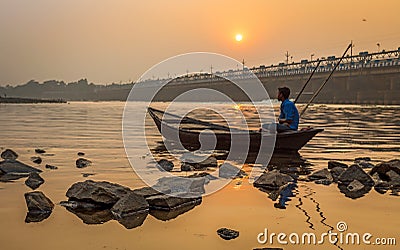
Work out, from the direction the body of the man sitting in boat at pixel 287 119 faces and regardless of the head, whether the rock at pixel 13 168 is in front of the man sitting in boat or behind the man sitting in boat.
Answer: in front

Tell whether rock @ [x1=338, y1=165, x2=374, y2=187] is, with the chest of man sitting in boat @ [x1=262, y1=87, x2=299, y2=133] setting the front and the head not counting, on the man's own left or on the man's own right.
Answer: on the man's own left

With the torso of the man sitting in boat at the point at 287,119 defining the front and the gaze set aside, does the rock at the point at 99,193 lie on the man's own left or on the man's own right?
on the man's own left

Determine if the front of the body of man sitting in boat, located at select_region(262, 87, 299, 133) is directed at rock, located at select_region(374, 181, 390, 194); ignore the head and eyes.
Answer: no

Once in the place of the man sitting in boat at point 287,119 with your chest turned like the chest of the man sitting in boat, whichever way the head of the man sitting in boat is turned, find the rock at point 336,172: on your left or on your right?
on your left

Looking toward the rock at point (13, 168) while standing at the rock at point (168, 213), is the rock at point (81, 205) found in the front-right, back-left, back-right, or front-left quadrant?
front-left

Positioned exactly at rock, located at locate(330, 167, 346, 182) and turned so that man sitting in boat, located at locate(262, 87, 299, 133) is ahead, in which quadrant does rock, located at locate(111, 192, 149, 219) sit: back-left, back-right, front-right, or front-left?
back-left

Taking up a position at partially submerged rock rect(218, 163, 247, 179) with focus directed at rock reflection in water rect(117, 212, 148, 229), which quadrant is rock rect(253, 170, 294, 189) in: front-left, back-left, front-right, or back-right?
front-left

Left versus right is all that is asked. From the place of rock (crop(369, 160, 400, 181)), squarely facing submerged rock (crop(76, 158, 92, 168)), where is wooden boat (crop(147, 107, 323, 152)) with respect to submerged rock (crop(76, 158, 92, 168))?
right

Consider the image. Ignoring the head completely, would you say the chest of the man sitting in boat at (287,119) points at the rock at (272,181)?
no

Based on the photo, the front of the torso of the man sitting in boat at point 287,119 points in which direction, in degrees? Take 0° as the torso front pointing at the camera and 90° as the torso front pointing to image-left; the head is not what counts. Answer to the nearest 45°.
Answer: approximately 90°

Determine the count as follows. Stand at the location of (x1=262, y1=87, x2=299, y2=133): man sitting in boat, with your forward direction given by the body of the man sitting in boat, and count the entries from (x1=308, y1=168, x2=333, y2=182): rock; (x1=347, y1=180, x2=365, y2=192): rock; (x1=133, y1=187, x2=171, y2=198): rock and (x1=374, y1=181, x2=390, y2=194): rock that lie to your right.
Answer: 0

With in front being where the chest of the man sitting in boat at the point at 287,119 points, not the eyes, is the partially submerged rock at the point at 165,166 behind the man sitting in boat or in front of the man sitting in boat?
in front

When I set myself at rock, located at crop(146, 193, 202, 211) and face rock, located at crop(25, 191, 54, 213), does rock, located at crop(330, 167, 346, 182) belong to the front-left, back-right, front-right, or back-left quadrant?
back-right

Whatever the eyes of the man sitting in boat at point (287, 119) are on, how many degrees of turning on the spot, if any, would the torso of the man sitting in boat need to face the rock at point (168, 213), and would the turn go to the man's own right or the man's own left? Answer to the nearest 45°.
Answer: approximately 90° to the man's own left
